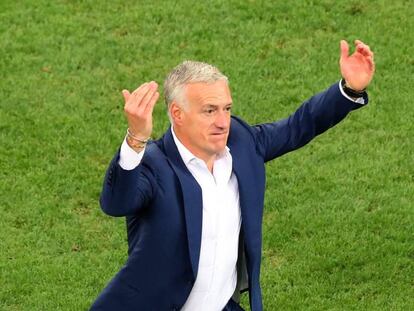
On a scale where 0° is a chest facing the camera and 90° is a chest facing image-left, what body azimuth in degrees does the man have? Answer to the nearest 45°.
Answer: approximately 315°
